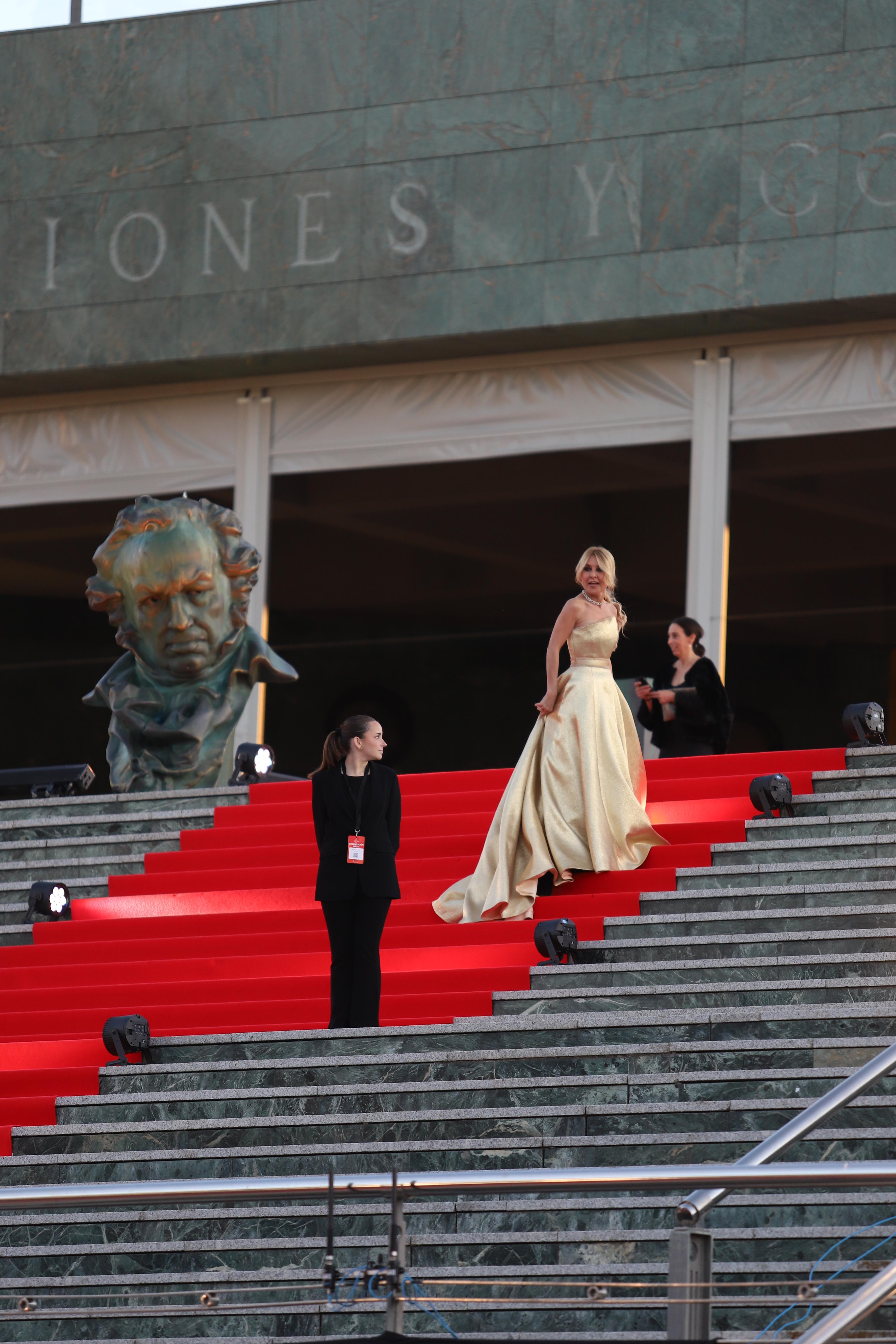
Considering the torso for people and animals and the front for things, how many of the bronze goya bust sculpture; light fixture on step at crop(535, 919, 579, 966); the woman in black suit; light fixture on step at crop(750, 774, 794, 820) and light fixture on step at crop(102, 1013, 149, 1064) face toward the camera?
2

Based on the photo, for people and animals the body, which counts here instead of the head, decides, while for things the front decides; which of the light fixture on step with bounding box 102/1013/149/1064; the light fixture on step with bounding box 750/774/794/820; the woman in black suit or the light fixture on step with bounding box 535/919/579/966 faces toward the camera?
the woman in black suit

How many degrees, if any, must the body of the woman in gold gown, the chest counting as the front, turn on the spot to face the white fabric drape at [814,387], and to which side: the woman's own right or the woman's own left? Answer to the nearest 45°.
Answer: approximately 135° to the woman's own left

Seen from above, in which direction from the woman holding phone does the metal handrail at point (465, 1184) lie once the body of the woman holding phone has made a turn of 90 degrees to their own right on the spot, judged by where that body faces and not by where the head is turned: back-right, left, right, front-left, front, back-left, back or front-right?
back-left

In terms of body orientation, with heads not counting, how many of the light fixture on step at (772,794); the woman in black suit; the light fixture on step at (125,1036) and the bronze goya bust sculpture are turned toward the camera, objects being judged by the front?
2

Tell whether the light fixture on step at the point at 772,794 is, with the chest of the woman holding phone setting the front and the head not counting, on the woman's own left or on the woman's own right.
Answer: on the woman's own left

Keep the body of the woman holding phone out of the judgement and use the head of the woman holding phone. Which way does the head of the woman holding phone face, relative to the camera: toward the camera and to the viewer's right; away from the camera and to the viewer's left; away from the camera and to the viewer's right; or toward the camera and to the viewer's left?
toward the camera and to the viewer's left

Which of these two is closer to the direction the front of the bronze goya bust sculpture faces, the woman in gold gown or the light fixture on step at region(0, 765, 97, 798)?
the woman in gold gown

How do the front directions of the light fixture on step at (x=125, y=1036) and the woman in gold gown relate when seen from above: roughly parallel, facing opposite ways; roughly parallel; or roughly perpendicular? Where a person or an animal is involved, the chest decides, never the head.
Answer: roughly parallel, facing opposite ways

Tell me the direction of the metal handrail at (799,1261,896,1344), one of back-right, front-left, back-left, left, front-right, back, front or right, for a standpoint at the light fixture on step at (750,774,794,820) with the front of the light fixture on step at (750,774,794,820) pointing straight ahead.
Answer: back-left

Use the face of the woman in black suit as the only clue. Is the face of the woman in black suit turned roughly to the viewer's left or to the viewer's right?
to the viewer's right

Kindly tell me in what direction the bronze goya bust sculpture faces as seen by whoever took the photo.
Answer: facing the viewer

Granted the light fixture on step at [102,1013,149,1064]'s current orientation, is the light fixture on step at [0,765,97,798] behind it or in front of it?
in front

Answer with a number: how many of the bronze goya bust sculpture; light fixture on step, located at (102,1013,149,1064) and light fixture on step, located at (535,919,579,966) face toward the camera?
1

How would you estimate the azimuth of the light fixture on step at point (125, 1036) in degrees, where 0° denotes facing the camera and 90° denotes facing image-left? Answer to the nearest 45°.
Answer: approximately 135°

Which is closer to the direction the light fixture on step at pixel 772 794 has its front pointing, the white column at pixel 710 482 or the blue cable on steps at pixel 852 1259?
the white column
